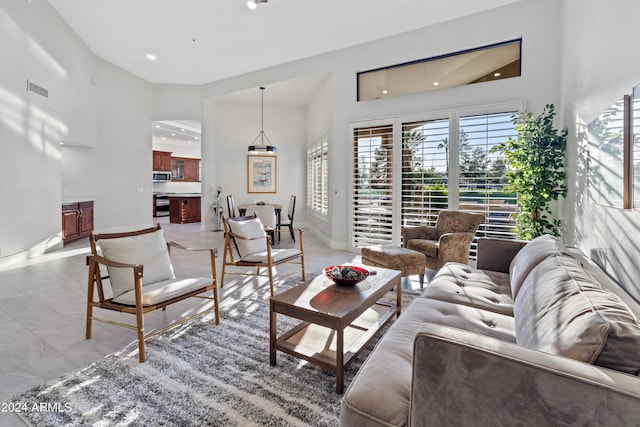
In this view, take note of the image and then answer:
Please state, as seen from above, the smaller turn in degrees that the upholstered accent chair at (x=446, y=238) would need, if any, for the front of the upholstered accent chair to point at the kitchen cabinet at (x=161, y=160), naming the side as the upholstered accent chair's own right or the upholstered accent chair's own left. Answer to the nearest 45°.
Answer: approximately 90° to the upholstered accent chair's own right

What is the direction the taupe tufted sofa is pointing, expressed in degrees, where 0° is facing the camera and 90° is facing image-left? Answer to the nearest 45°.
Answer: approximately 90°

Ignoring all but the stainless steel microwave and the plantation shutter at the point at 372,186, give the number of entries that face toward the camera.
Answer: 2

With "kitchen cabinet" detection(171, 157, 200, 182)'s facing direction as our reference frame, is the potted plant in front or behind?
in front

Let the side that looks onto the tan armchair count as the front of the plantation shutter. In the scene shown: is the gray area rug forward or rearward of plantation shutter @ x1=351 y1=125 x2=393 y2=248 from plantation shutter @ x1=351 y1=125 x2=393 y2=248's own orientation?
forward

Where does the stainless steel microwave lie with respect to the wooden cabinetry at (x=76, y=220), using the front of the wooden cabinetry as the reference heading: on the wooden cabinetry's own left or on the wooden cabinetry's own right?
on the wooden cabinetry's own left

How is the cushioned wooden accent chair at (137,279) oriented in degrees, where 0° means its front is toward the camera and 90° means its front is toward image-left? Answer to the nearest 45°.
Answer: approximately 315°

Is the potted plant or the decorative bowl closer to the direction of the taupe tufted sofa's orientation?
the decorative bowl

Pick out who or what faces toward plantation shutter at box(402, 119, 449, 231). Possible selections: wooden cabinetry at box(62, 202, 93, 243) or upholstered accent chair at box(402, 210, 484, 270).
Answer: the wooden cabinetry

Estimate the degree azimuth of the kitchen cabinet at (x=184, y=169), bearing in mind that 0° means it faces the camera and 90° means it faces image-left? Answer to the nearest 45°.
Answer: approximately 0°
